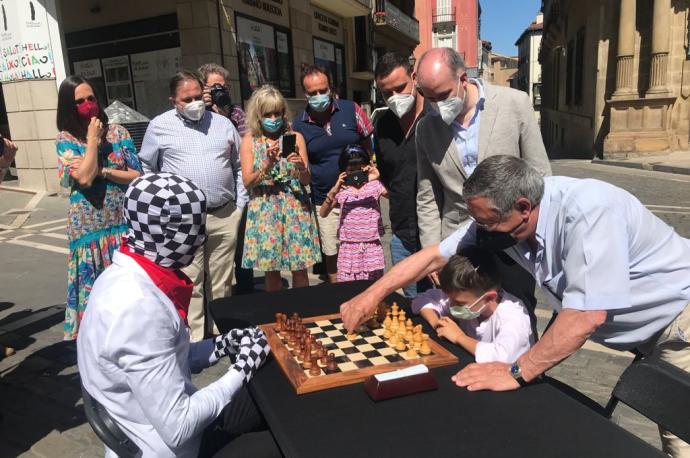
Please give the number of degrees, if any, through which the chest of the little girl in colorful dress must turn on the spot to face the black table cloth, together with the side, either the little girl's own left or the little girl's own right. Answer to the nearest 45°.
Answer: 0° — they already face it

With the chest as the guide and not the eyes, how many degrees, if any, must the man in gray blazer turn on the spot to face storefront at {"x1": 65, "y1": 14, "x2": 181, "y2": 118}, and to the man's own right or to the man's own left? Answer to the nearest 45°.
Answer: approximately 90° to the man's own right

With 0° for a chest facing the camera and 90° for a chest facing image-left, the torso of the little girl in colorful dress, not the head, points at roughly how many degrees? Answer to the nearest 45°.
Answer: approximately 0°

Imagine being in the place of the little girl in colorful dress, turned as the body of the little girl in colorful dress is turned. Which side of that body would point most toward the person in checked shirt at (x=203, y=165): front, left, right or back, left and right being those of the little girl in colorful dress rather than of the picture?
right

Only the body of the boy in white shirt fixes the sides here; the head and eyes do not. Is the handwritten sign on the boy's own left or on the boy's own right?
on the boy's own right

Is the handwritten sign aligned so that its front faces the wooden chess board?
yes

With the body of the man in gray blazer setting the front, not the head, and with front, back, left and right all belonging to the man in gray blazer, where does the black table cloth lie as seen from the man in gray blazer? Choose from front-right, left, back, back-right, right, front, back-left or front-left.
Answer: front-left

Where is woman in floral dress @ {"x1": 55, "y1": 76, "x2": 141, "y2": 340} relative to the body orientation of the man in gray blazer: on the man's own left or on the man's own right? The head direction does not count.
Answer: on the man's own right

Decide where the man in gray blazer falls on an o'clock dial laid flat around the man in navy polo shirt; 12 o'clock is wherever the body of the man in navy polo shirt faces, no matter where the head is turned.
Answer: The man in gray blazer is roughly at 11 o'clock from the man in navy polo shirt.

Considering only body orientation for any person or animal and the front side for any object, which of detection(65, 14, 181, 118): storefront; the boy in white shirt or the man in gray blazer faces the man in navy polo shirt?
the storefront

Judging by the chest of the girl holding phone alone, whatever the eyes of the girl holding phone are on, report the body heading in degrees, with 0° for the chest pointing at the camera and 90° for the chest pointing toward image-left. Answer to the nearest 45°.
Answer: approximately 0°
